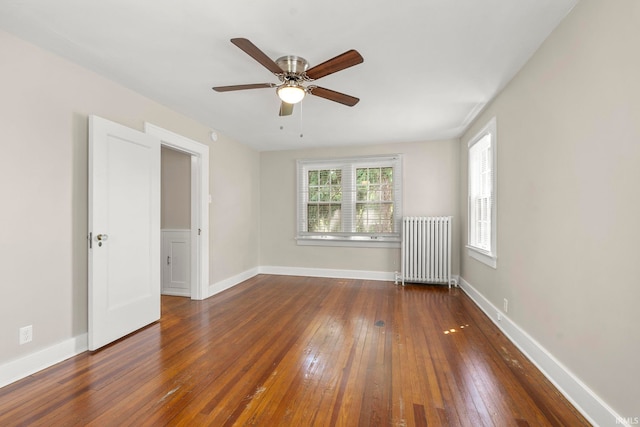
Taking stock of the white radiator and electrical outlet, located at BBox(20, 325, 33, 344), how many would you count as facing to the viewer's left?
0

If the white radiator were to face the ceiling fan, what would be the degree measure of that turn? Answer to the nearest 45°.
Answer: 0° — it already faces it

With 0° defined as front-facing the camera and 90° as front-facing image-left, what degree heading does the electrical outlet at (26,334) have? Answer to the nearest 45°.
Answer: approximately 315°

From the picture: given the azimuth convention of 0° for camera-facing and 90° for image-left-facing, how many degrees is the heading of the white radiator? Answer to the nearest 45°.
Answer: approximately 0°

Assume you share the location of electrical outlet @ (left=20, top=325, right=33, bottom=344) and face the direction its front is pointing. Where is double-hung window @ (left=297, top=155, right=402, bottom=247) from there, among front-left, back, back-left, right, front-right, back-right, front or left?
front-left

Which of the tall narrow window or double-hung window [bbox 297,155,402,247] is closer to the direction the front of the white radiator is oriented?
the tall narrow window

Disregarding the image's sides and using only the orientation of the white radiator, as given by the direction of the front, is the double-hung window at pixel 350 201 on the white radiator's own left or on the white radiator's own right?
on the white radiator's own right

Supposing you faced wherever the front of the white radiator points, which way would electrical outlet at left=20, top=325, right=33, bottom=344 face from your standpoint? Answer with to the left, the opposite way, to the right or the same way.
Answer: to the left

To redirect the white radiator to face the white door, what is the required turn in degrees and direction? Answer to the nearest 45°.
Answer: approximately 45° to its right

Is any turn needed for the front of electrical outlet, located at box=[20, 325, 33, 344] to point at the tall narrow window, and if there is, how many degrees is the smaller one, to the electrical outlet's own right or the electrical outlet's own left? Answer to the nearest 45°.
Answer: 0° — it already faces it

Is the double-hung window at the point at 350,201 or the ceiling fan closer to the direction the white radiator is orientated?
the ceiling fan
